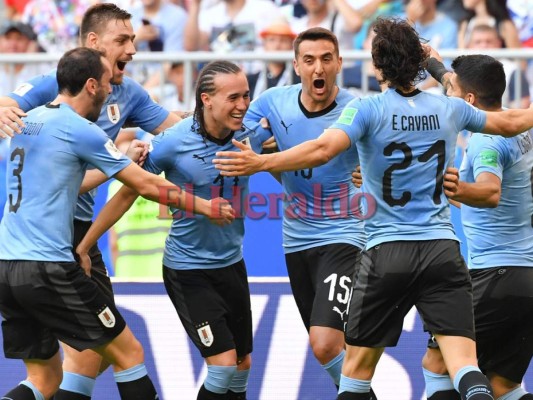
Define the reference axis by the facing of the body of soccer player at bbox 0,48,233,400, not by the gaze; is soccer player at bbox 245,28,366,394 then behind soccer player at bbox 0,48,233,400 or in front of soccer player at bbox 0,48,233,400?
in front

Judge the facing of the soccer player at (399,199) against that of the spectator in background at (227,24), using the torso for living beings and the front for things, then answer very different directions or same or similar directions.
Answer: very different directions

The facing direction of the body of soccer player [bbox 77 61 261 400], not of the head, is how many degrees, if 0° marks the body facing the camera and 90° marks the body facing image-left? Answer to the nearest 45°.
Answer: approximately 315°

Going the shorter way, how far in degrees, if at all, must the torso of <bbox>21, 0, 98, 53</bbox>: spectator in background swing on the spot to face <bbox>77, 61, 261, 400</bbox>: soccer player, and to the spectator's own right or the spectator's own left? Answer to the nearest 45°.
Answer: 0° — they already face them

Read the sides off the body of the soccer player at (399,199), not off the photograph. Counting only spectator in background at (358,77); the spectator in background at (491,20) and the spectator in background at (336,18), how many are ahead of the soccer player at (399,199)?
3

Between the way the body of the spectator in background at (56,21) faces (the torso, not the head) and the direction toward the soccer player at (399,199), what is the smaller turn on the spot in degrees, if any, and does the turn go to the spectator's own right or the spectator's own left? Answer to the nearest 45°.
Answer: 0° — they already face them

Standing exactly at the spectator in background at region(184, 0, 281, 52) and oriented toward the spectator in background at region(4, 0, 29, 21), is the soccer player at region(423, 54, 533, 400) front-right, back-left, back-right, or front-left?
back-left

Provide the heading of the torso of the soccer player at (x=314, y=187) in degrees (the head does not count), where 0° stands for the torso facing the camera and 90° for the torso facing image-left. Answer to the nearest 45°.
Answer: approximately 0°
